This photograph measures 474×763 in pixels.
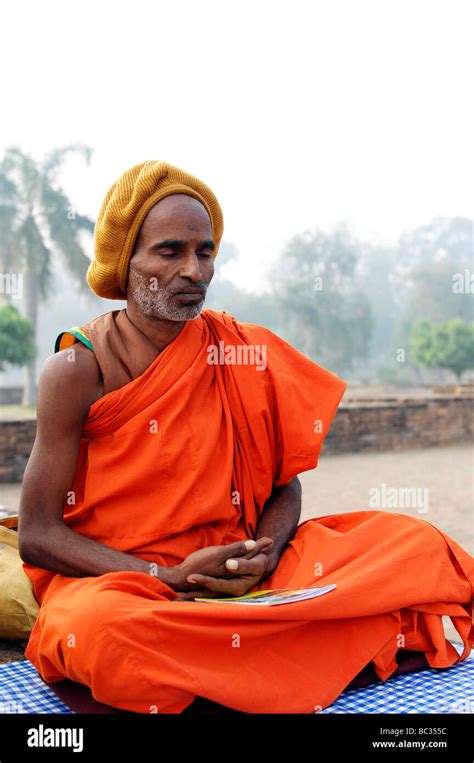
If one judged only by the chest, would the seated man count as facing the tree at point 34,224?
no

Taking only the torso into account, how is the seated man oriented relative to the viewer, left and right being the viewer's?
facing the viewer and to the right of the viewer

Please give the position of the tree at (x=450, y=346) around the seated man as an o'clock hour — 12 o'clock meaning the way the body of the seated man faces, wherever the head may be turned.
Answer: The tree is roughly at 8 o'clock from the seated man.

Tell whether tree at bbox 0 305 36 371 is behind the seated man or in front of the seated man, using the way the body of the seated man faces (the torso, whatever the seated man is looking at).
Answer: behind

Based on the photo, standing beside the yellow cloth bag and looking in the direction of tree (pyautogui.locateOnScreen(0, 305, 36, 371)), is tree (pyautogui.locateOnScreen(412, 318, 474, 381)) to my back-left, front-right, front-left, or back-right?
front-right

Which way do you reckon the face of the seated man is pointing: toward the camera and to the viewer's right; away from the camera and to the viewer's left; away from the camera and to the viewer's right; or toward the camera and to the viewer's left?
toward the camera and to the viewer's right

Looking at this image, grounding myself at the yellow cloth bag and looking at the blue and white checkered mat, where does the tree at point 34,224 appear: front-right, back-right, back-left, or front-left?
back-left

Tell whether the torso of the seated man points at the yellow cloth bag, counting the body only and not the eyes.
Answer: no
